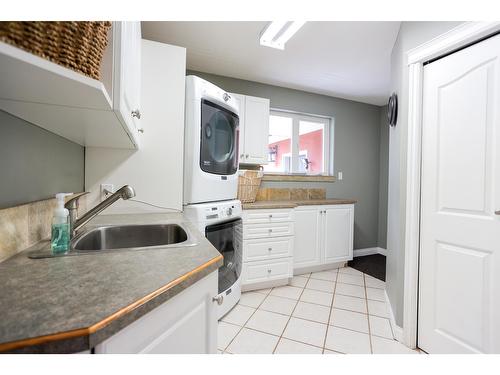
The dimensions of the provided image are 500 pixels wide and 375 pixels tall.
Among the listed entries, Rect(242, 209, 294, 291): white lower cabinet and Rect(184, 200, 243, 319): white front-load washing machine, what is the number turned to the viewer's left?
0

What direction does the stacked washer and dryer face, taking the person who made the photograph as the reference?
facing the viewer and to the right of the viewer

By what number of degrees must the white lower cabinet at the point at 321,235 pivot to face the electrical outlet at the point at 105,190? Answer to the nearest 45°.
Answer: approximately 90° to its right

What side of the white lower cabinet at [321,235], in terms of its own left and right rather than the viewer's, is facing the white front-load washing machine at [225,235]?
right

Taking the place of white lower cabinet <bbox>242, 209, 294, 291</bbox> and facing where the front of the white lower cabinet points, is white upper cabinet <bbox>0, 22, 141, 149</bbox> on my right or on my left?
on my right

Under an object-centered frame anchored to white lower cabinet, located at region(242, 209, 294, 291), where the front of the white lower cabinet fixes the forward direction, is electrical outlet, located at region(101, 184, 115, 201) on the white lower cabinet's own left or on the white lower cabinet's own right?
on the white lower cabinet's own right

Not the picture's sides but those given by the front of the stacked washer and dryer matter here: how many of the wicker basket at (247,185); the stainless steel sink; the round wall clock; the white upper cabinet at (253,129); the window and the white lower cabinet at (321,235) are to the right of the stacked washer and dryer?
1

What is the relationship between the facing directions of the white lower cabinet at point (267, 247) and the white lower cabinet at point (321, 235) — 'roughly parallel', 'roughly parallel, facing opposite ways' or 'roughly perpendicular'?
roughly parallel

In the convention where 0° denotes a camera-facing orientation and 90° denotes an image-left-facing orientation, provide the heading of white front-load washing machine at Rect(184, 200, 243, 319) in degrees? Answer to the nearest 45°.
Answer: approximately 315°

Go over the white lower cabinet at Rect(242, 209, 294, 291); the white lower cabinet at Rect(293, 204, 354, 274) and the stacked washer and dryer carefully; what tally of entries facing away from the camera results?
0

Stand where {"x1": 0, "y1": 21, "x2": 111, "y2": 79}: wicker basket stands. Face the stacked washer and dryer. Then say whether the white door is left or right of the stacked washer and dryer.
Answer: right

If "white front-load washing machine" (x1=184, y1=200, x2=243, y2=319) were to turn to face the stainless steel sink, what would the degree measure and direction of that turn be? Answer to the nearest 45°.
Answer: approximately 90° to its right

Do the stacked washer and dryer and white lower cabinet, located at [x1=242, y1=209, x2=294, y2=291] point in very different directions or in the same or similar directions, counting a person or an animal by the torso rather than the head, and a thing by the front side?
same or similar directions

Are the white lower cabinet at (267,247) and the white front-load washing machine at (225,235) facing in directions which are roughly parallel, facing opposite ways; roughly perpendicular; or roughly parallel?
roughly parallel
